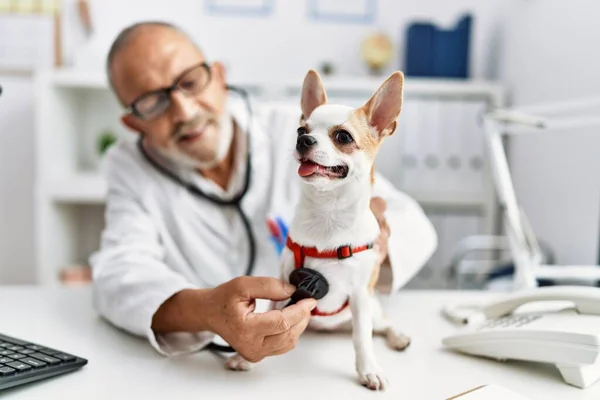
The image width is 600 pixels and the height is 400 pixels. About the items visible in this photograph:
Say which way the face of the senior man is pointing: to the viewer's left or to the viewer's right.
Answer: to the viewer's right

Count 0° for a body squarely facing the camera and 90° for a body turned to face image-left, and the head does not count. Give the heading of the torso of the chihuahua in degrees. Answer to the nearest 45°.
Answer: approximately 45°

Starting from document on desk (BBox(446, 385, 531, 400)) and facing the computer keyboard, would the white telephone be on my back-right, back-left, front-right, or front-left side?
back-right
